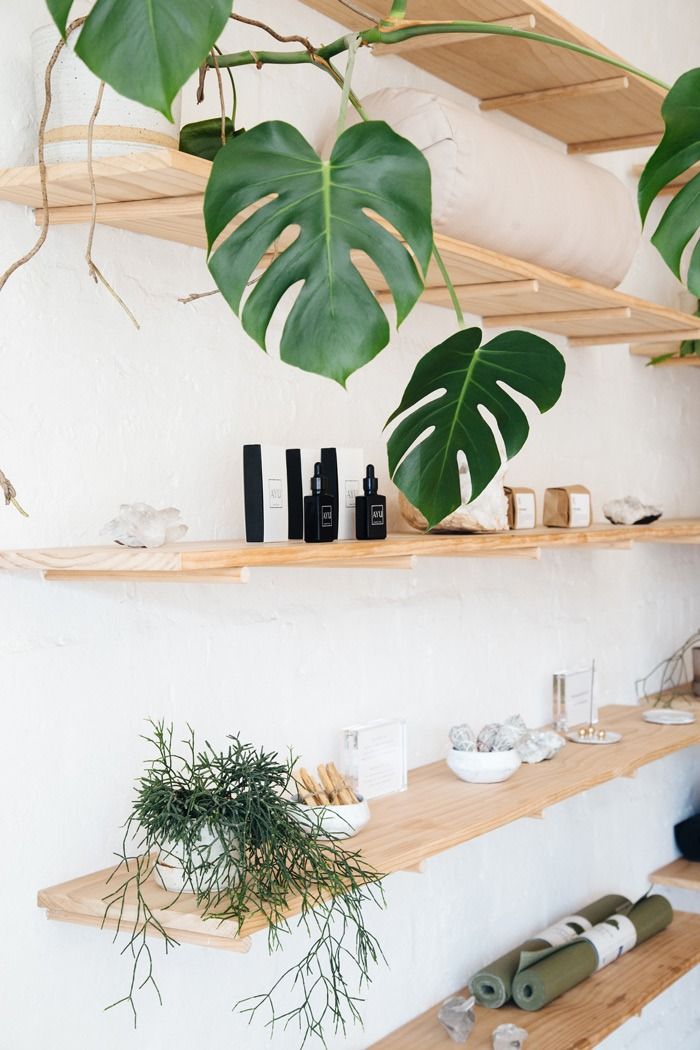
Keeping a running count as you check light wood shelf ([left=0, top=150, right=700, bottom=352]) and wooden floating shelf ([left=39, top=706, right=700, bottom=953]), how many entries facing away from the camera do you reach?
0

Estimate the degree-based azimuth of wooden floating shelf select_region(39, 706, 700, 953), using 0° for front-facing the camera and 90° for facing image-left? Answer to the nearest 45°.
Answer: approximately 315°

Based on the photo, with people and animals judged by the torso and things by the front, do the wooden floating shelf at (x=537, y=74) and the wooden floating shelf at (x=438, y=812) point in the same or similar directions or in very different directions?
same or similar directions

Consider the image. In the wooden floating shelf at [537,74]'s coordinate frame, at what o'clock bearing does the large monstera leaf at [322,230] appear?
The large monstera leaf is roughly at 2 o'clock from the wooden floating shelf.

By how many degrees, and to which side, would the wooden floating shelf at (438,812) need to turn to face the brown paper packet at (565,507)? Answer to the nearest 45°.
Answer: approximately 90° to its left

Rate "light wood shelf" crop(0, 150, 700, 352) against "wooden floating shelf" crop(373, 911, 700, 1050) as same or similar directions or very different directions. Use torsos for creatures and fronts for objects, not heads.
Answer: same or similar directions

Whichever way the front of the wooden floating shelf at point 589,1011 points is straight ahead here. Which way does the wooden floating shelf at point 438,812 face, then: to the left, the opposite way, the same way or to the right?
the same way

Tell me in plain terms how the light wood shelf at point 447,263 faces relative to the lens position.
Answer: facing the viewer and to the right of the viewer

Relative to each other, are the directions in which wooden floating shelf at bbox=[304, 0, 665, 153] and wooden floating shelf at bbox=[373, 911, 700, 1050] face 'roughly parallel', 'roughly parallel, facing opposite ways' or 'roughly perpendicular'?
roughly parallel
